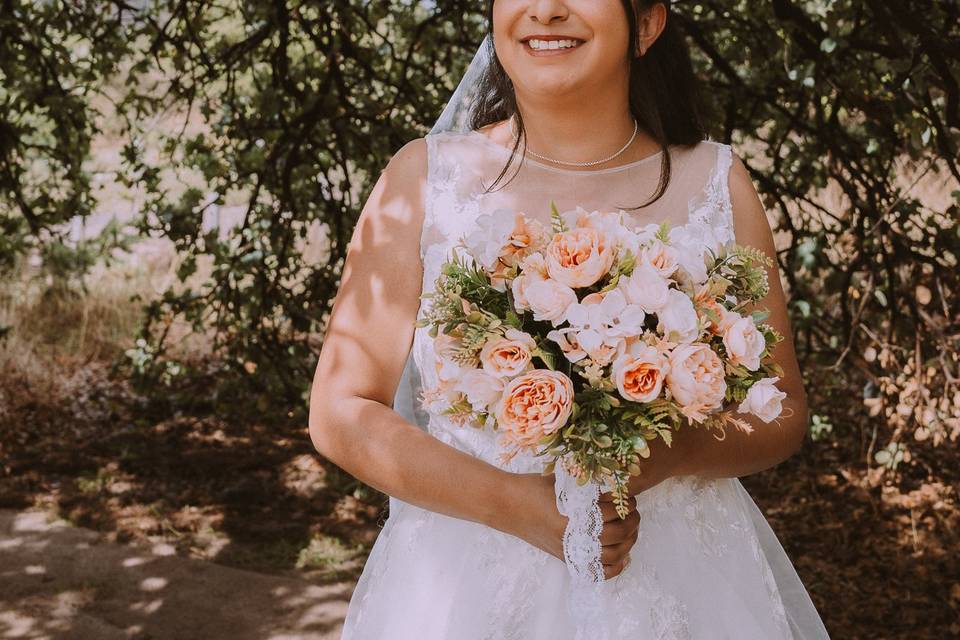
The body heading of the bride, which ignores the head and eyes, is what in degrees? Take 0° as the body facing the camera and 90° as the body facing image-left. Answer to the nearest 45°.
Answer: approximately 0°
